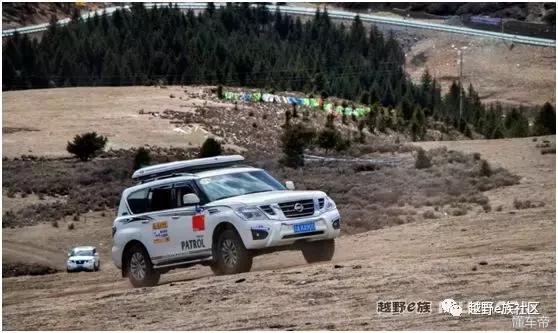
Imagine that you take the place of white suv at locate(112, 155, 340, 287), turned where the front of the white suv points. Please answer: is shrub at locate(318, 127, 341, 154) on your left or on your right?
on your left

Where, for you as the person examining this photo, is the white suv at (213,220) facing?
facing the viewer and to the right of the viewer

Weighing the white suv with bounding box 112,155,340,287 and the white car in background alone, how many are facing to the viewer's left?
0

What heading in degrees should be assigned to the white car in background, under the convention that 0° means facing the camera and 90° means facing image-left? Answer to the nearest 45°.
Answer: approximately 0°

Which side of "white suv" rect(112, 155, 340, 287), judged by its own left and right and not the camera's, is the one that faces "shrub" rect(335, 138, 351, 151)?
left

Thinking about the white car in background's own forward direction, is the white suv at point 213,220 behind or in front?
in front

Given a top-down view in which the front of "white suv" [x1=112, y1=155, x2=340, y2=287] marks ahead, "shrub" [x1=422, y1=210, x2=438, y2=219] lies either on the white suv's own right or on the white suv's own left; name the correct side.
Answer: on the white suv's own left

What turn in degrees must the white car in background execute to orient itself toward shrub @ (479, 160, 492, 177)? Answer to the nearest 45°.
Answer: approximately 90° to its left

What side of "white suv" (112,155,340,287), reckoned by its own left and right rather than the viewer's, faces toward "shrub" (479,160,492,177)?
left

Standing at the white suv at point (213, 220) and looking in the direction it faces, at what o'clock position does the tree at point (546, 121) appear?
The tree is roughly at 9 o'clock from the white suv.
